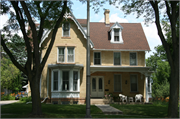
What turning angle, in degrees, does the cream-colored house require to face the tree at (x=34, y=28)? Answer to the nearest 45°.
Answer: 0° — it already faces it

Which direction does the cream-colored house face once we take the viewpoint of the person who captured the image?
facing the viewer
